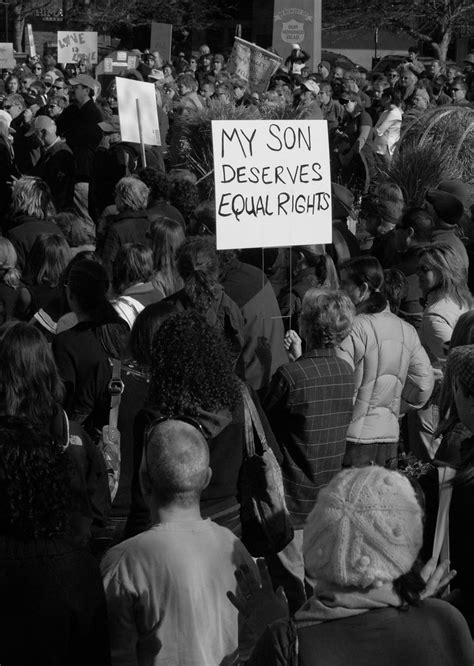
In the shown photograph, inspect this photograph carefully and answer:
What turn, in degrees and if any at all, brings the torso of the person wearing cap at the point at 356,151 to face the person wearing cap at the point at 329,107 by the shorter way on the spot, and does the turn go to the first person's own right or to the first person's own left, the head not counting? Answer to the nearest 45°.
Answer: approximately 135° to the first person's own right

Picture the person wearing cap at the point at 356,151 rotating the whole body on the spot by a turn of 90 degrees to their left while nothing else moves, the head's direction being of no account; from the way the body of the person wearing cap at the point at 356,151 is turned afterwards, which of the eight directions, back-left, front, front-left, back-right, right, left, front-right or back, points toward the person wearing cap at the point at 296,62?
back-left

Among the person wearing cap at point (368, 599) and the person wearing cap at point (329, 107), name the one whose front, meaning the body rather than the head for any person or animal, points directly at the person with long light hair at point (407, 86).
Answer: the person wearing cap at point (368, 599)

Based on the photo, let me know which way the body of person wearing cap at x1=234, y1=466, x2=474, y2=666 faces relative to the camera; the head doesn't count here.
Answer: away from the camera

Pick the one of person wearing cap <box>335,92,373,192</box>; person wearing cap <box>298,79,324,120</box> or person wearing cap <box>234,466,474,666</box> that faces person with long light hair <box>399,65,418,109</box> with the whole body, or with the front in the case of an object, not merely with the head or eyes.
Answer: person wearing cap <box>234,466,474,666</box>

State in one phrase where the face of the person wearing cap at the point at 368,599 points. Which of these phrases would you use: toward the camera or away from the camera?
away from the camera
